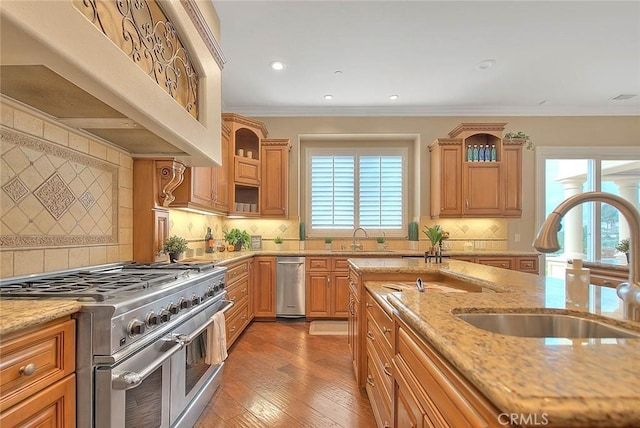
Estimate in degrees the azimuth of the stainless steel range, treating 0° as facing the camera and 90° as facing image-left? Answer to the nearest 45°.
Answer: approximately 315°

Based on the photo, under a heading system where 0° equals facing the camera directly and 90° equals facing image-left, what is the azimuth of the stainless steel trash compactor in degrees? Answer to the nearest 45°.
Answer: approximately 0°

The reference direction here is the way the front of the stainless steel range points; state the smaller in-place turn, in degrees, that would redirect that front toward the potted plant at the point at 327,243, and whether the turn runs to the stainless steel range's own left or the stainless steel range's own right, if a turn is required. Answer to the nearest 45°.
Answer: approximately 90° to the stainless steel range's own left

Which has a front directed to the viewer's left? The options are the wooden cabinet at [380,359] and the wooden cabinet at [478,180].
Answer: the wooden cabinet at [380,359]

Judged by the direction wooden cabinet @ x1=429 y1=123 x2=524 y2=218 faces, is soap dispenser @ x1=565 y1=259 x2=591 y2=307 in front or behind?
in front

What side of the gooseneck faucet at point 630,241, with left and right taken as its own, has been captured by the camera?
left

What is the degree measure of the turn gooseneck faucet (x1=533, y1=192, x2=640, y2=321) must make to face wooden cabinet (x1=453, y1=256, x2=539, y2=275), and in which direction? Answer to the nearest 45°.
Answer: approximately 90° to its right

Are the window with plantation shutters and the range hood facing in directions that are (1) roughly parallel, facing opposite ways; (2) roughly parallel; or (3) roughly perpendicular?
roughly perpendicular

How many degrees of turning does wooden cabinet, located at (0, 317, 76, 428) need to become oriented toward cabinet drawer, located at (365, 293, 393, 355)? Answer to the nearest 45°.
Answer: approximately 45° to its left

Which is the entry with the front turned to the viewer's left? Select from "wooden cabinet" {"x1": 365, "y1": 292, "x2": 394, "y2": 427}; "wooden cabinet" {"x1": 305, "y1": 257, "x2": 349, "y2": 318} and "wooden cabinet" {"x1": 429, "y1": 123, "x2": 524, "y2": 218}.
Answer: "wooden cabinet" {"x1": 365, "y1": 292, "x2": 394, "y2": 427}
